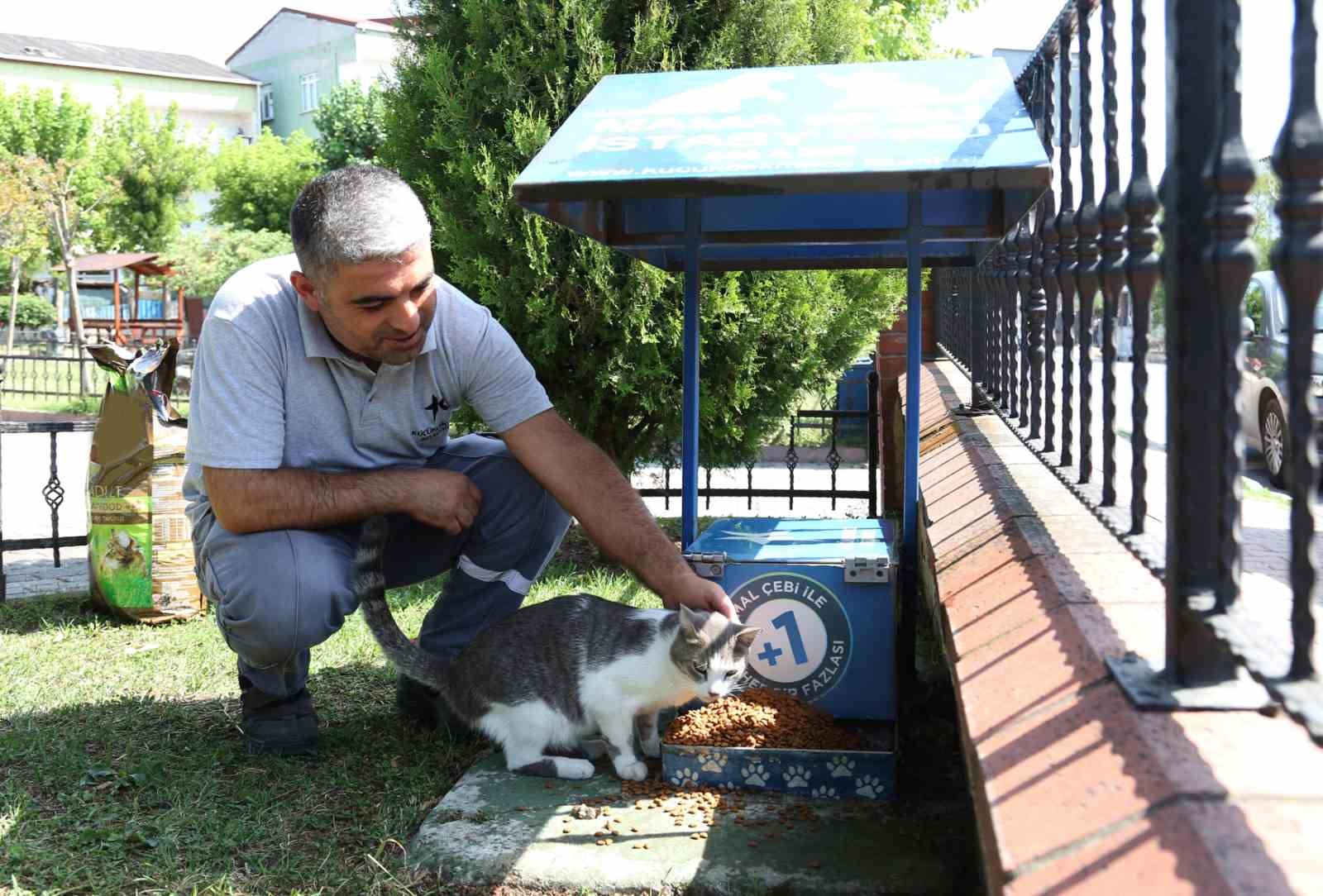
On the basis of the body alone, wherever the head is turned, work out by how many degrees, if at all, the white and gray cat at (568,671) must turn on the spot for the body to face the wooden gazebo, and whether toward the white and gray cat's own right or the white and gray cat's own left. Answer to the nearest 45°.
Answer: approximately 90° to the white and gray cat's own left

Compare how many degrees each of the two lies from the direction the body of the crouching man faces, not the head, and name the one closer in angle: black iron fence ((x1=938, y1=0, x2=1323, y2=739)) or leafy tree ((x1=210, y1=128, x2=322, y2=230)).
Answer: the black iron fence

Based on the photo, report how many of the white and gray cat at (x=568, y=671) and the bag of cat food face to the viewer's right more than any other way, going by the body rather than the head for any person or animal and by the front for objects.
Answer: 1

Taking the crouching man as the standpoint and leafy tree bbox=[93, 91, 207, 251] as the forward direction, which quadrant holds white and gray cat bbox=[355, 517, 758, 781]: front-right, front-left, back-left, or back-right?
back-right

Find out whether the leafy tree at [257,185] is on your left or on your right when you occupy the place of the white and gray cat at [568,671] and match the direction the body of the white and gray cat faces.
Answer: on your left

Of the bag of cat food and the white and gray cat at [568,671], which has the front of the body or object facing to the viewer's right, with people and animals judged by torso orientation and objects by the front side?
the white and gray cat

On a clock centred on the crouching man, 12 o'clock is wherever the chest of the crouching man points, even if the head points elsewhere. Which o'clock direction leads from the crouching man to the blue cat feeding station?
The blue cat feeding station is roughly at 11 o'clock from the crouching man.

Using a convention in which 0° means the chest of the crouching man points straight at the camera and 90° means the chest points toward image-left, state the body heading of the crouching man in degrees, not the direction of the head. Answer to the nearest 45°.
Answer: approximately 315°

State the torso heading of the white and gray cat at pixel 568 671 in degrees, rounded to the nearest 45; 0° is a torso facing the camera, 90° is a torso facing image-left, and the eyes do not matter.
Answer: approximately 270°

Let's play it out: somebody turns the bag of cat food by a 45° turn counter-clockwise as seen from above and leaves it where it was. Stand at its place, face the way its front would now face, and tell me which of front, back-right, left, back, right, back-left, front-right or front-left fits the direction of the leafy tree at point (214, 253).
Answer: back

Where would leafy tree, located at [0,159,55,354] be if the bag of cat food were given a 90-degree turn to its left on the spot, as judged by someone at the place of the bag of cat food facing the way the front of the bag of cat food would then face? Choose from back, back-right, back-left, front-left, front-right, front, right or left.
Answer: back-left
